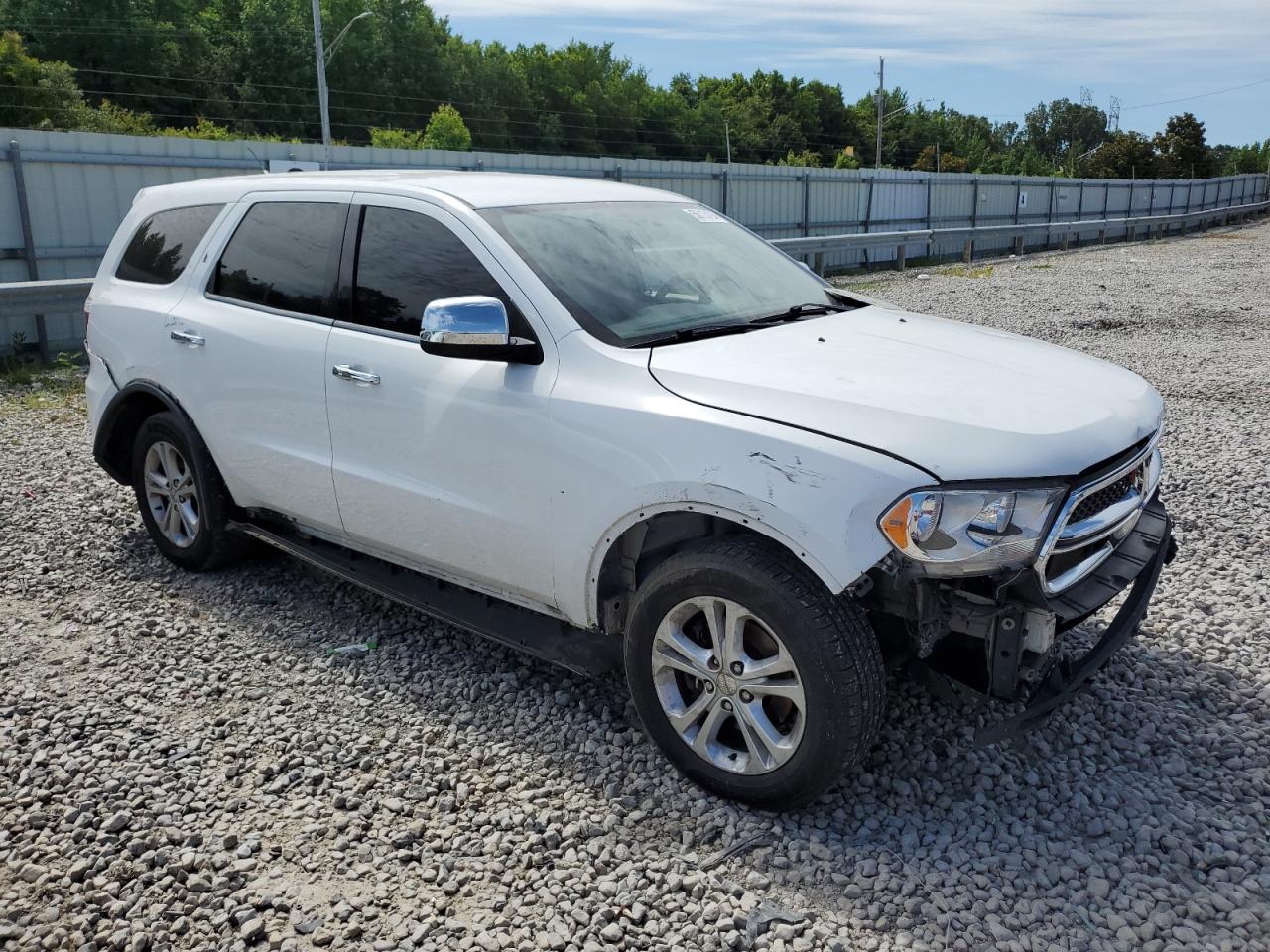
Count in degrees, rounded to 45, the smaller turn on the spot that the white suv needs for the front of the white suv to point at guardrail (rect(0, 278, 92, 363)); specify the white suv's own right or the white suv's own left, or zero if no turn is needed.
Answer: approximately 180°

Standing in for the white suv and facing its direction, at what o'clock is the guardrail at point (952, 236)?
The guardrail is roughly at 8 o'clock from the white suv.

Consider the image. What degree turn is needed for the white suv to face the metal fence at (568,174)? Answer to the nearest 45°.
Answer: approximately 135° to its left

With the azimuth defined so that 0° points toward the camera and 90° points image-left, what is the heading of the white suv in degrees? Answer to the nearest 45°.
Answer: approximately 315°

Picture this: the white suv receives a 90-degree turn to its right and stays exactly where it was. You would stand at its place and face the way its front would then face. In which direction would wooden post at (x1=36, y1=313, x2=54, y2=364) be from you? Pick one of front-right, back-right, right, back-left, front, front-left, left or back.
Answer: right

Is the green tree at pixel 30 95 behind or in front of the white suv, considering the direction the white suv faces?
behind
